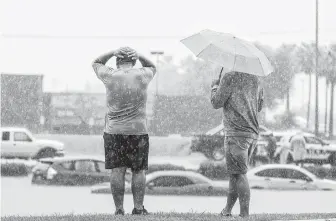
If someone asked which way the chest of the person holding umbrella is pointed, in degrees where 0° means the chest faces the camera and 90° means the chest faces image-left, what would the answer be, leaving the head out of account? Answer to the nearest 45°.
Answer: approximately 135°

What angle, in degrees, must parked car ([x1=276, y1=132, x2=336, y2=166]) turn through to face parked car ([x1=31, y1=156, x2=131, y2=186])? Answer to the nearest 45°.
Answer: approximately 135° to its right

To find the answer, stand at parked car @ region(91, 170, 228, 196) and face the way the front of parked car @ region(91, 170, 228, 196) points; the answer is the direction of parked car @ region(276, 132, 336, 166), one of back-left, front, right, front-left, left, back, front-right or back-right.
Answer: back-right

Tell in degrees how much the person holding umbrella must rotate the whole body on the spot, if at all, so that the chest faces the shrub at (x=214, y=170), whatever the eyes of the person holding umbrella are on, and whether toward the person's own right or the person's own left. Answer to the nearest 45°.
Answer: approximately 45° to the person's own right

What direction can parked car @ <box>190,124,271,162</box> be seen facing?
to the viewer's left

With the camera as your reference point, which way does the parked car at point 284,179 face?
facing to the right of the viewer
